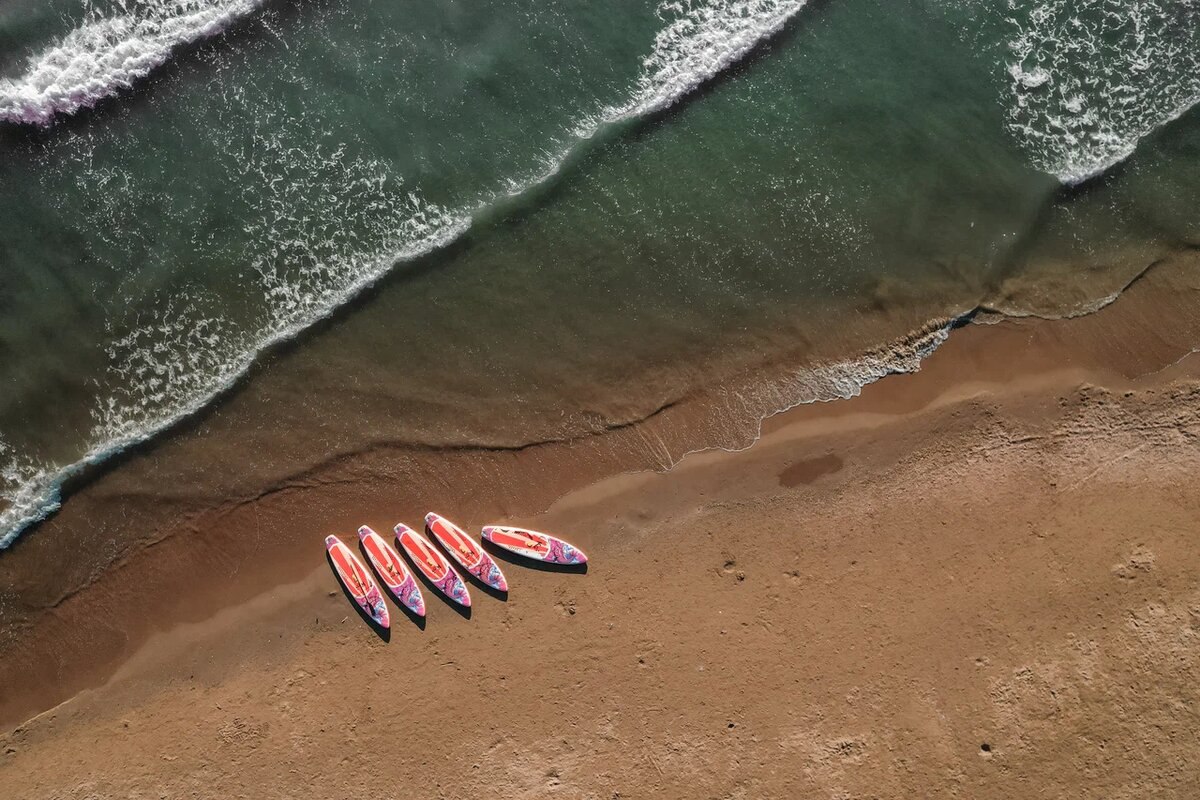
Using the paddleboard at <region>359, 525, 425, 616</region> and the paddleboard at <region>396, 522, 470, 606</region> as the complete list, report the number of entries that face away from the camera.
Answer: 0

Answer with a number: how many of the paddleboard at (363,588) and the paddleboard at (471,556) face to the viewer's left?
0

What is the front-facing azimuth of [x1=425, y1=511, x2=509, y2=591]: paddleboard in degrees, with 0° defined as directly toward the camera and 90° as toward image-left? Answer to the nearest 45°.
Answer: approximately 315°

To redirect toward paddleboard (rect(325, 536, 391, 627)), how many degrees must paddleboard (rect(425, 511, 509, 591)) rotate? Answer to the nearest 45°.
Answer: approximately 135° to its right

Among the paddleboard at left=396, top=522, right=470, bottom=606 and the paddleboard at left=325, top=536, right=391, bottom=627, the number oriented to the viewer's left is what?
0

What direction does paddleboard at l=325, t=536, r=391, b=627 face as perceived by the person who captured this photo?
facing the viewer and to the right of the viewer
